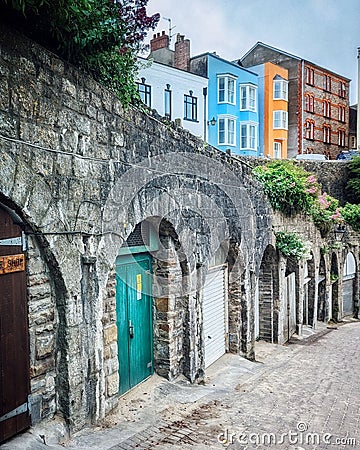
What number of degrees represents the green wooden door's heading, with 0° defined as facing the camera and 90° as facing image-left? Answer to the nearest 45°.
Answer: approximately 315°

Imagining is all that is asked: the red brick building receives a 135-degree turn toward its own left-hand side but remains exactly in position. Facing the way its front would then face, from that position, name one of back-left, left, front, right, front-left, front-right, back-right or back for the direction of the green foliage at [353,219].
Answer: back

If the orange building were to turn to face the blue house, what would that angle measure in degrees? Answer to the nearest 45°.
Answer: approximately 90° to its right

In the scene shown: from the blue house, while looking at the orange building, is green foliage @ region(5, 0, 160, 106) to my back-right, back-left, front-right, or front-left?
back-right

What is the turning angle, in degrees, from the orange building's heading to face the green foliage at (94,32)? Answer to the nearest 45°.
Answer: approximately 45° to its right

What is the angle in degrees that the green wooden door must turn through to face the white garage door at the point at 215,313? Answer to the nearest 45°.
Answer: approximately 90° to its left

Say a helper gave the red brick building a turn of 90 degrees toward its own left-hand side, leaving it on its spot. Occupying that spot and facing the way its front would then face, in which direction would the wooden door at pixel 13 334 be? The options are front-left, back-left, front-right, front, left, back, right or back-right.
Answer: back-right

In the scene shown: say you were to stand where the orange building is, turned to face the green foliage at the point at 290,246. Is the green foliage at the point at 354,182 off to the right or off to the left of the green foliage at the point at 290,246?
left

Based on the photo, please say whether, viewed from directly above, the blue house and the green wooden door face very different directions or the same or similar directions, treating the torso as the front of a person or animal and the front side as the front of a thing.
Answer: same or similar directions

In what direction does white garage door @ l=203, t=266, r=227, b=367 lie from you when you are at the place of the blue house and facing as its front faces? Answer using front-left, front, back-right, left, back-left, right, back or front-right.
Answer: front-right

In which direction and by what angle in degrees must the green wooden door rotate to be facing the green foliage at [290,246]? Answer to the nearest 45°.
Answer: approximately 90° to its left

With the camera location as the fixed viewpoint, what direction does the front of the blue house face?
facing the viewer and to the right of the viewer

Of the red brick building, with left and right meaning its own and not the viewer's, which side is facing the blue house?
right

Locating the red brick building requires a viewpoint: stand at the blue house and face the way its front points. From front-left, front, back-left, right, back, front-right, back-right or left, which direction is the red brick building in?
left

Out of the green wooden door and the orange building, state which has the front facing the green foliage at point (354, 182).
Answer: the orange building

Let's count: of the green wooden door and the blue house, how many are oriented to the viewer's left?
0

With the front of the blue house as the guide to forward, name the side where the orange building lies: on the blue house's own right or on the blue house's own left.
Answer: on the blue house's own left
